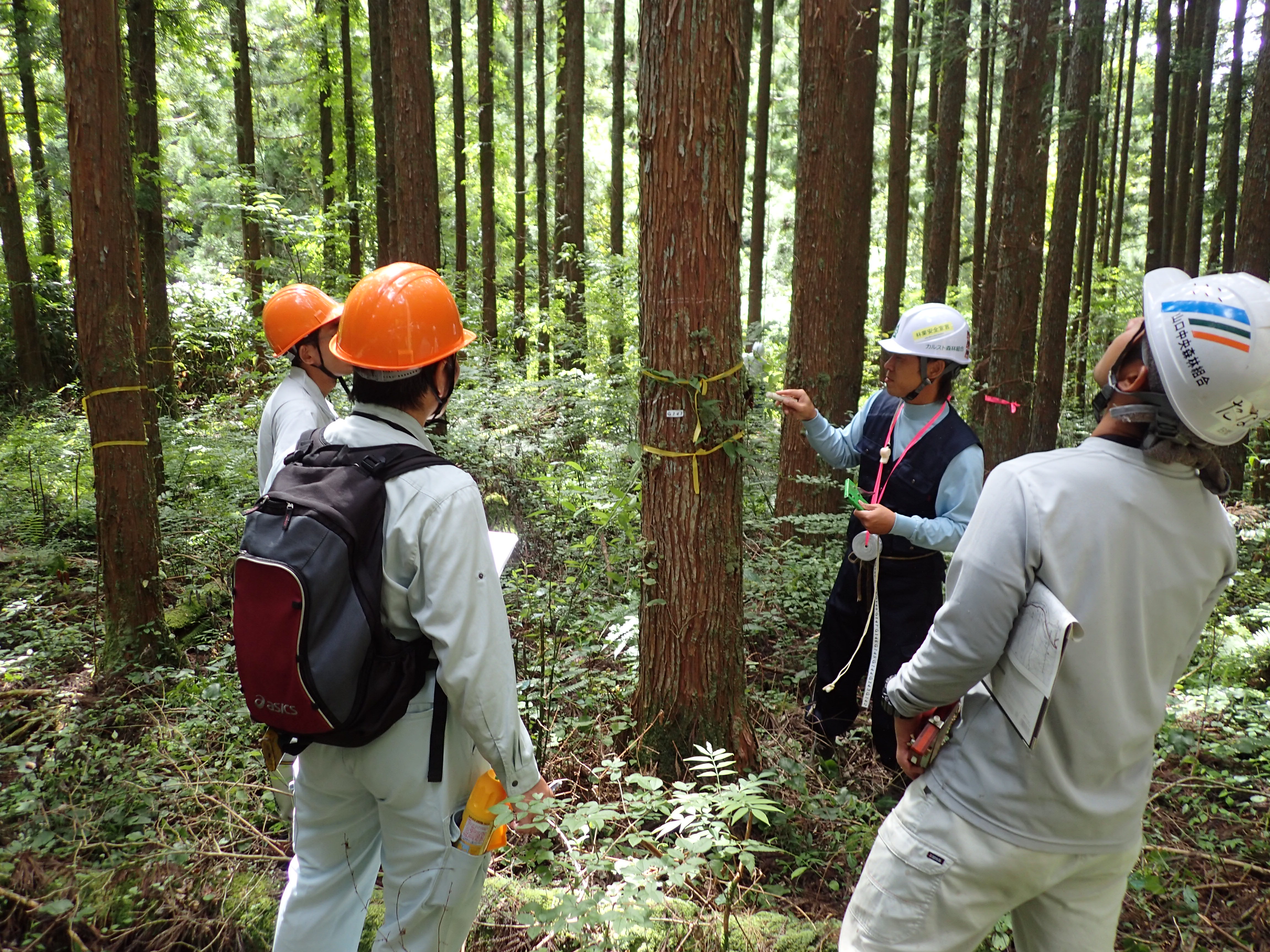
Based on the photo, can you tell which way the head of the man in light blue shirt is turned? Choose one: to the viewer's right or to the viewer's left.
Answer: to the viewer's left

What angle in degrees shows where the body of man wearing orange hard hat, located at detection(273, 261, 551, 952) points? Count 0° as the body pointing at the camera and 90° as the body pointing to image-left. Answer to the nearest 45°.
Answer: approximately 225°

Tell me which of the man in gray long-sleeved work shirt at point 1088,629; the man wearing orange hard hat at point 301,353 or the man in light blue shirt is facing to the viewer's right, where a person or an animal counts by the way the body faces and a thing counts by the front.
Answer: the man wearing orange hard hat

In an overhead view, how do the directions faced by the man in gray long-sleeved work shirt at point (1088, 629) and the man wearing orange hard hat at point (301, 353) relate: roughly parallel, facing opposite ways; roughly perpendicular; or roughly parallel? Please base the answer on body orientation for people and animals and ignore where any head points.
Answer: roughly perpendicular

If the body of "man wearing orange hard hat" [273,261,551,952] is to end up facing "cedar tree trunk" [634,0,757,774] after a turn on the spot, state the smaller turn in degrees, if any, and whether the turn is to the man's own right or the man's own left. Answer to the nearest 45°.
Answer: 0° — they already face it

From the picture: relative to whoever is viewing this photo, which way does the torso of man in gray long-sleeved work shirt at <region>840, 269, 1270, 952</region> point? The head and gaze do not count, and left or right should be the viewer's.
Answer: facing away from the viewer and to the left of the viewer

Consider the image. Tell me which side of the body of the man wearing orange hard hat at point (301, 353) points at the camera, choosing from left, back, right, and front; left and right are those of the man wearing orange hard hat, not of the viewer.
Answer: right

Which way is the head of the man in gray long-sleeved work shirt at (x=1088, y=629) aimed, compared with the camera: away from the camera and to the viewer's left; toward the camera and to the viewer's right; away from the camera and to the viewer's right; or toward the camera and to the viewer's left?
away from the camera and to the viewer's left

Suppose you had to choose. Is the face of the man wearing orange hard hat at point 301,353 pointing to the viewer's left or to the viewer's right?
to the viewer's right
